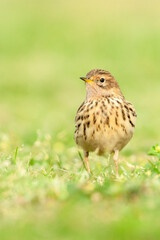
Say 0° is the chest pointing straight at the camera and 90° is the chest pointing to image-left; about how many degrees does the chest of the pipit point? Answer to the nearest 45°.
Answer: approximately 0°
